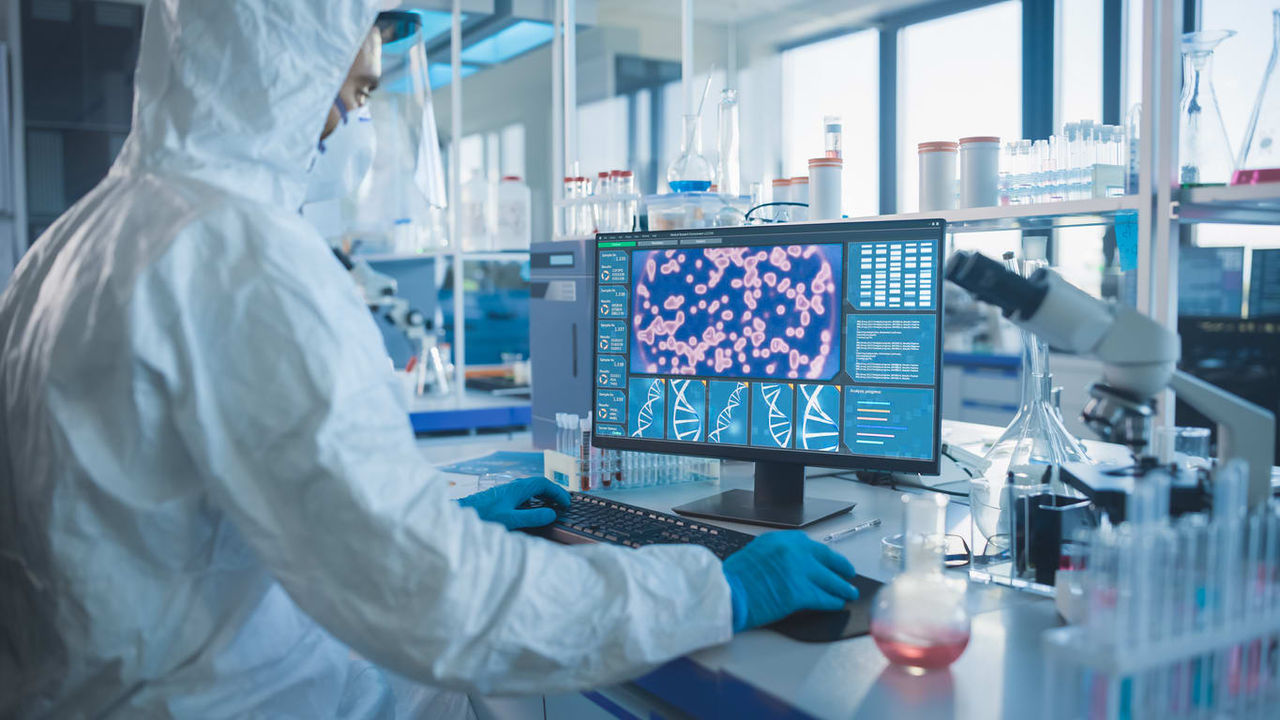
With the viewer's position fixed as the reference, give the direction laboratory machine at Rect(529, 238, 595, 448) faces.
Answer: facing the viewer

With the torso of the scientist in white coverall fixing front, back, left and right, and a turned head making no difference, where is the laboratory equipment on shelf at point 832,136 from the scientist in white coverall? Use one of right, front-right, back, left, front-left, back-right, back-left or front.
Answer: front

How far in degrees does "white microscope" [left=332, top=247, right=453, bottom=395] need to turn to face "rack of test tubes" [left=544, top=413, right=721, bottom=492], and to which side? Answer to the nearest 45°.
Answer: approximately 90° to its left

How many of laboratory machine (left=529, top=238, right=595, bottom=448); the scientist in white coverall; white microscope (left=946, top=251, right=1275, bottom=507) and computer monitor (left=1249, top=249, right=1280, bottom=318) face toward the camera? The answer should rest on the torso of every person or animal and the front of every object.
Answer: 2

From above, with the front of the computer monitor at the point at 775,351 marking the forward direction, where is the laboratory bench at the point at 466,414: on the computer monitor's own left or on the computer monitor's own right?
on the computer monitor's own right

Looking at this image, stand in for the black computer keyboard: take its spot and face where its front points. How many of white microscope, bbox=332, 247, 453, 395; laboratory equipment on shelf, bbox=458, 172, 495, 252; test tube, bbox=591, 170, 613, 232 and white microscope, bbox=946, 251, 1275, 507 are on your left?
1

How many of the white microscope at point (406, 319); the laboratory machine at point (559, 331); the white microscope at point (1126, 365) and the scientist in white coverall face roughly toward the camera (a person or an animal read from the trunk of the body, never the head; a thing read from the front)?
1

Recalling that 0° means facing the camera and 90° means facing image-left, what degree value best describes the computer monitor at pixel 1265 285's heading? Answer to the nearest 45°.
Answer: approximately 0°

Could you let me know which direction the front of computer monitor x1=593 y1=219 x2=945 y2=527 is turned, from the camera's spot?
facing the viewer and to the left of the viewer

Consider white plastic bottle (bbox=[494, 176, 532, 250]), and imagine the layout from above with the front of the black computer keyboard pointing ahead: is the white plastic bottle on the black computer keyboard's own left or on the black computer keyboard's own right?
on the black computer keyboard's own right

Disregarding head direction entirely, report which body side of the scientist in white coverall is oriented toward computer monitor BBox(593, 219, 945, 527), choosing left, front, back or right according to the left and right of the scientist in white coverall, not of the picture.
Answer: front

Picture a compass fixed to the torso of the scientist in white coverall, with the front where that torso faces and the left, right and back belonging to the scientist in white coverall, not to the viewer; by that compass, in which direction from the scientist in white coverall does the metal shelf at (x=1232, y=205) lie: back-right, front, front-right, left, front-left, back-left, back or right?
front-right
